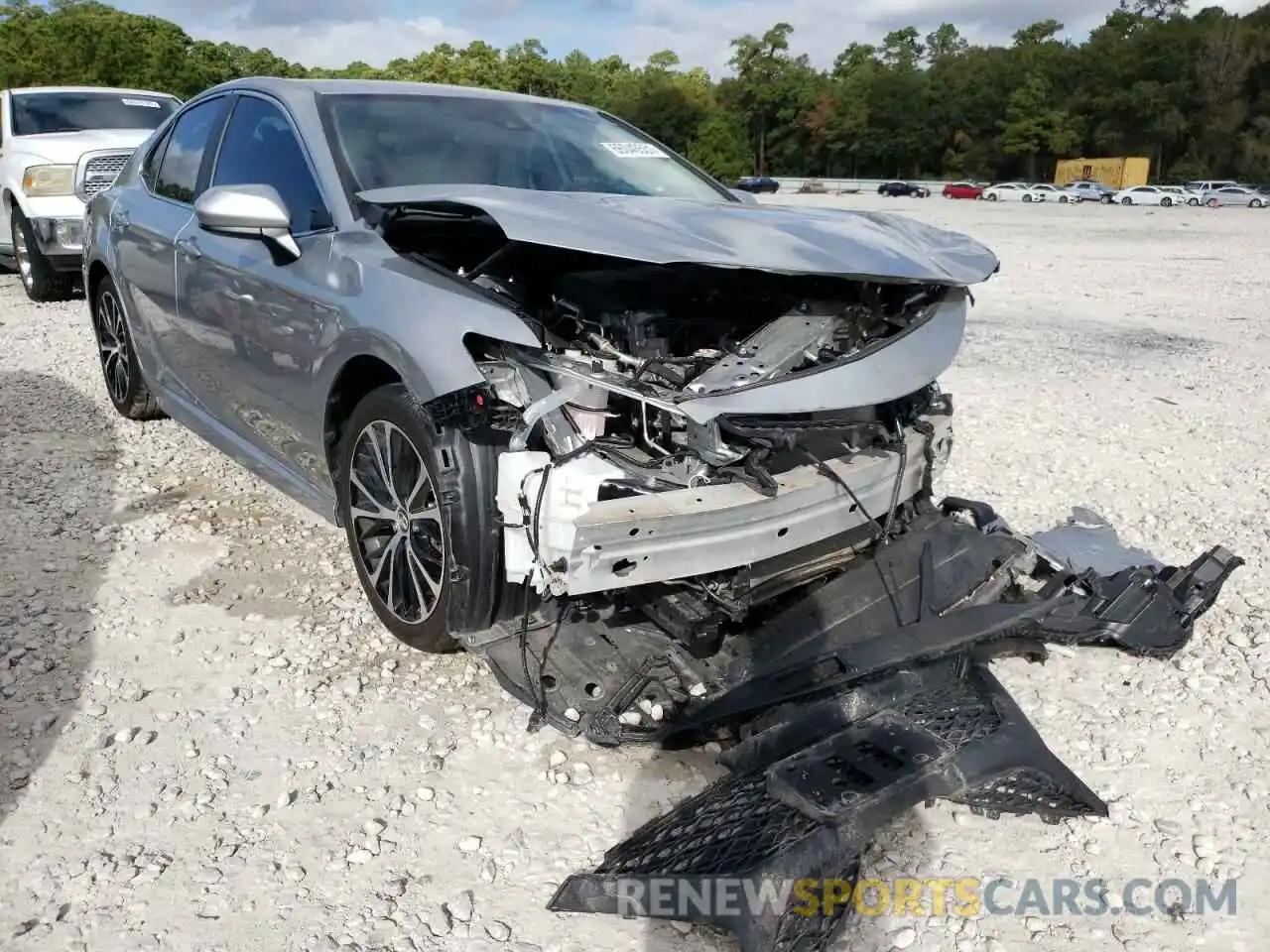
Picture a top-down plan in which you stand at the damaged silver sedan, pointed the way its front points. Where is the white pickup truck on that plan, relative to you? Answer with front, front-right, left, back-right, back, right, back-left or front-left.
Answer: back

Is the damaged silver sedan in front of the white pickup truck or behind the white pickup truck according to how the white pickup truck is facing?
in front

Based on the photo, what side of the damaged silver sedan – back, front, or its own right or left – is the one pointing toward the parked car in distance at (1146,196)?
left

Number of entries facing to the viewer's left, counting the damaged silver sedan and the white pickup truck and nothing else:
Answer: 0

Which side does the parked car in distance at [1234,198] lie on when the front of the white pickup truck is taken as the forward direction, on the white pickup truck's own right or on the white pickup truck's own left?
on the white pickup truck's own left

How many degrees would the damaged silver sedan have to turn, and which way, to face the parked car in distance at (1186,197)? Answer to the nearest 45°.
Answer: approximately 90° to its left

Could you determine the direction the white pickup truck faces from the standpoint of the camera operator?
facing the viewer and to the right of the viewer

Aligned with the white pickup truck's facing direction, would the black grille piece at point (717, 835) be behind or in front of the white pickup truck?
in front
